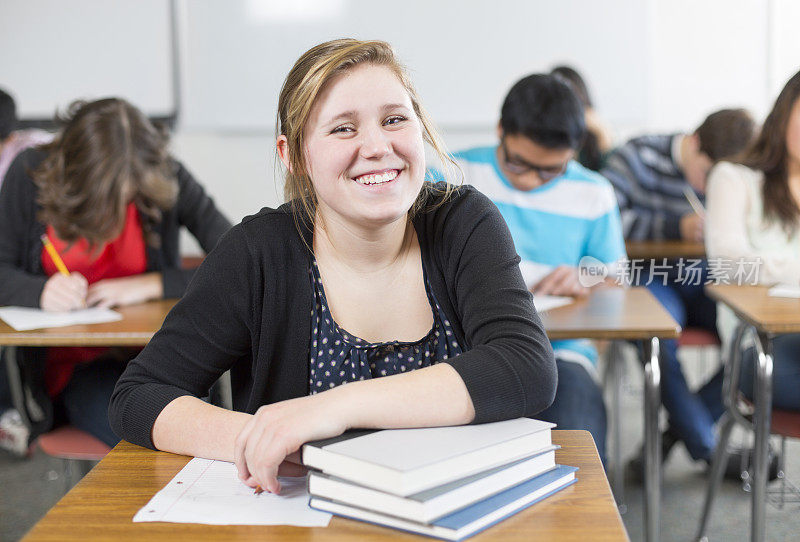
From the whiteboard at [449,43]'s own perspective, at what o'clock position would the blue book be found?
The blue book is roughly at 12 o'clock from the whiteboard.

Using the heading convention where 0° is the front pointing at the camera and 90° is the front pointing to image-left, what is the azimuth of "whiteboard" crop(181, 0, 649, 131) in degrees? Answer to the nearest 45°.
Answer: approximately 0°

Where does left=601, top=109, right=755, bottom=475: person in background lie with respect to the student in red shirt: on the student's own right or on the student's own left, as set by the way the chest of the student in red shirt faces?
on the student's own left

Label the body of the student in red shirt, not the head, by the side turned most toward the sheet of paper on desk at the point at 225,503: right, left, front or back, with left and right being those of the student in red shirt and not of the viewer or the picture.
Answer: front

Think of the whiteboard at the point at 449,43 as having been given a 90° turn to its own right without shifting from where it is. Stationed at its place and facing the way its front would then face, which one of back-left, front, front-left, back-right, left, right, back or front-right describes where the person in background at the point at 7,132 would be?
front-left

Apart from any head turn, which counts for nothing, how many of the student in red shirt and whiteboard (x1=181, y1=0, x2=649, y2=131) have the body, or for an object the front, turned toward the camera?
2

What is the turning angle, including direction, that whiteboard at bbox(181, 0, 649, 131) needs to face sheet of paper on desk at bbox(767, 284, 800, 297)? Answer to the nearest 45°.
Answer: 0° — it already faces it

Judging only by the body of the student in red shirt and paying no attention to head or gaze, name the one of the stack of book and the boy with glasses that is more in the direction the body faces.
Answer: the stack of book

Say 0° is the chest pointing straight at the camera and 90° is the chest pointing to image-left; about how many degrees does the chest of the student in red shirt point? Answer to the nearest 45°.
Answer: approximately 0°
